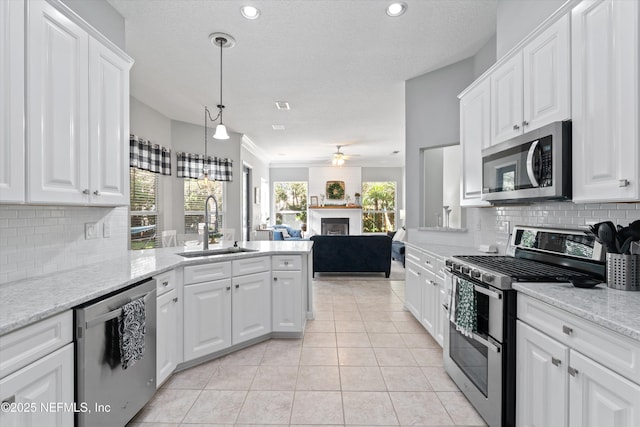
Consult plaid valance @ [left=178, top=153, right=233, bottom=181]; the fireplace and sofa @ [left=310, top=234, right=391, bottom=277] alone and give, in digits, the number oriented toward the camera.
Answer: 2

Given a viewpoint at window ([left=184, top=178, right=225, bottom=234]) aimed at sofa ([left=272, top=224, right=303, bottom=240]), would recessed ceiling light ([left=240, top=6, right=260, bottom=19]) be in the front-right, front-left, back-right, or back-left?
back-right

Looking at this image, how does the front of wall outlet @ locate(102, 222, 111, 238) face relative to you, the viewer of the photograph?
facing the viewer and to the right of the viewer

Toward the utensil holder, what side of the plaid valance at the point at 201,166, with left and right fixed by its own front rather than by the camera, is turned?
front

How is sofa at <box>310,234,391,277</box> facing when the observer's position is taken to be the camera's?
facing away from the viewer

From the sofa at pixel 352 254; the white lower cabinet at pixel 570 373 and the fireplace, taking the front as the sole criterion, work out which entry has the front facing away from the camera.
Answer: the sofa

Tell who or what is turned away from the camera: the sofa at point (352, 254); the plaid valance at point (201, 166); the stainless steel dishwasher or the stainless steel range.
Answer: the sofa

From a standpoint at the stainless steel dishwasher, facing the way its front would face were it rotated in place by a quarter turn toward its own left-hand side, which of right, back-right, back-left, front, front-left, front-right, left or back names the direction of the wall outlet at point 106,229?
front-left

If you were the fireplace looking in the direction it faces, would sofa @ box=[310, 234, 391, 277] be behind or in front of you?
in front

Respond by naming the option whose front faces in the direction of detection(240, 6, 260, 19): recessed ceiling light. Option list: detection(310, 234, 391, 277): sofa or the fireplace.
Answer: the fireplace

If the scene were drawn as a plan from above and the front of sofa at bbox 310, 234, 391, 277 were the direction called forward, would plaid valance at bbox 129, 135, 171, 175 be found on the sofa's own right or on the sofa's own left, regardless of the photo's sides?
on the sofa's own left
